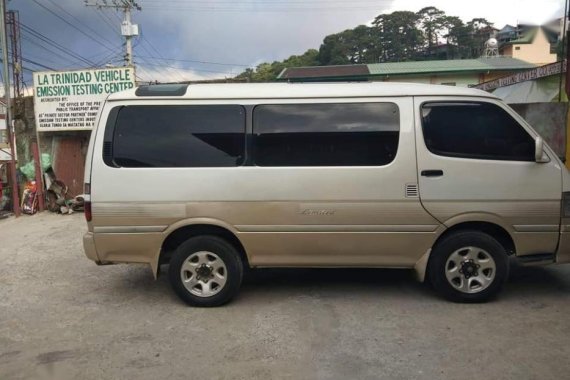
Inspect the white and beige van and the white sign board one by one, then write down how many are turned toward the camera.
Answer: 1

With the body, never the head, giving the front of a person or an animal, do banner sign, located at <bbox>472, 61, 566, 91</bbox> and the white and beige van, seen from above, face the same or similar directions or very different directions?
very different directions

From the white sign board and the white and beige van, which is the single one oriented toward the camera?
the white sign board

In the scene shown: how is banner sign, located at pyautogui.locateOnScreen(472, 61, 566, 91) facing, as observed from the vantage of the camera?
facing the viewer and to the left of the viewer

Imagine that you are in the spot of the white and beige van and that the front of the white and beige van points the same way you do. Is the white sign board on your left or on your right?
on your left

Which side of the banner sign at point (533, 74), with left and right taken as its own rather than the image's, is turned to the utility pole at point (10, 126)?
front

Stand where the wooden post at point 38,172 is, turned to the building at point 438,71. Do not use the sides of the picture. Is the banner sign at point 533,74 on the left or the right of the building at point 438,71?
right

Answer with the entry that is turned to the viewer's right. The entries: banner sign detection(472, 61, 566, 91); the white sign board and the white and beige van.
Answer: the white and beige van

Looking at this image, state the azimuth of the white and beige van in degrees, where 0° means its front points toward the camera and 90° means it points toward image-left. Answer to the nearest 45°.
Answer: approximately 270°

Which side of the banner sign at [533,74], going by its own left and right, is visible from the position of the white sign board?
front

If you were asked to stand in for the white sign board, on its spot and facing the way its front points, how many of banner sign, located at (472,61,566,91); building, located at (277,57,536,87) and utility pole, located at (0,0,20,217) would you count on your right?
1

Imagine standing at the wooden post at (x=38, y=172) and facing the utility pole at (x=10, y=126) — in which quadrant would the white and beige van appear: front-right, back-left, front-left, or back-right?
back-left

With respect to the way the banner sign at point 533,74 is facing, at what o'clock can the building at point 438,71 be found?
The building is roughly at 4 o'clock from the banner sign.

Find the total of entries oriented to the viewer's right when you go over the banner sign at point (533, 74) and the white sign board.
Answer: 0

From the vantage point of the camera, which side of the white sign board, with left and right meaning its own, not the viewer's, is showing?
front
